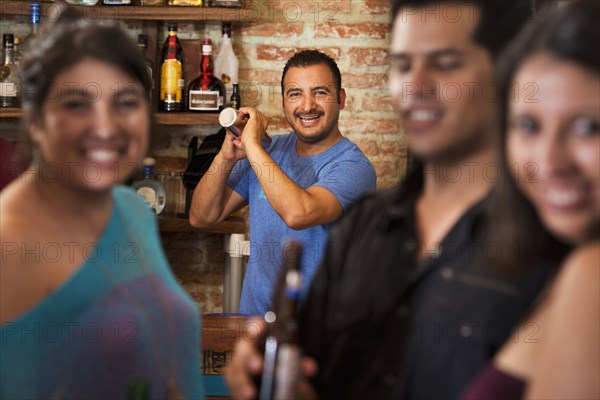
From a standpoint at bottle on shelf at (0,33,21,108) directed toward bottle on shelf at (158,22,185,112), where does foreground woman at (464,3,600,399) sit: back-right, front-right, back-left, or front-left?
front-right

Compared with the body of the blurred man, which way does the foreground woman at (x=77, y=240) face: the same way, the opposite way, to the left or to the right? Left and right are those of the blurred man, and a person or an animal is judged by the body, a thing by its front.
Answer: to the left

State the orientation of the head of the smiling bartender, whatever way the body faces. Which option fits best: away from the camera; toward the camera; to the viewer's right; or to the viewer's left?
toward the camera

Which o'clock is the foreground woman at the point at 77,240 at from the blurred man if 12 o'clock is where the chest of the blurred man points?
The foreground woman is roughly at 2 o'clock from the blurred man.

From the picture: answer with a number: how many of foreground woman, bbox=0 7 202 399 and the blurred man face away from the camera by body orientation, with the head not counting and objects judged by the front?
0

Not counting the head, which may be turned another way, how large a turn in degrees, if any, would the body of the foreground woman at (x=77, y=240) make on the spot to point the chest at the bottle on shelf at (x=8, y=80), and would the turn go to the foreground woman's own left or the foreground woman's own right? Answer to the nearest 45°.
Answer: approximately 135° to the foreground woman's own left

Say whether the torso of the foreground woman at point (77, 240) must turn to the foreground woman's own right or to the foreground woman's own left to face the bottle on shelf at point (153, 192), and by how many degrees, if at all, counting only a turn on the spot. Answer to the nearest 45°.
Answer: approximately 135° to the foreground woman's own left

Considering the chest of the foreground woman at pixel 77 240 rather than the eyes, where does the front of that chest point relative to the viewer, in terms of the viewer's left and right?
facing the viewer and to the right of the viewer

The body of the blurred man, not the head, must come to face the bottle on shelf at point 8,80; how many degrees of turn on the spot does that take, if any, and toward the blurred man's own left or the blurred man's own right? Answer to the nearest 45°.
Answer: approximately 90° to the blurred man's own right

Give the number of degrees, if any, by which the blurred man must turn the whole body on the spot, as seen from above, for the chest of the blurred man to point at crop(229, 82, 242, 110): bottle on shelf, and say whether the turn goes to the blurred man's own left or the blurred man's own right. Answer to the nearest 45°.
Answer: approximately 135° to the blurred man's own right

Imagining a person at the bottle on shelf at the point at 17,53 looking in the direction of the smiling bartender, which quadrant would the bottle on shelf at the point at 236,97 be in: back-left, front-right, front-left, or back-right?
front-left

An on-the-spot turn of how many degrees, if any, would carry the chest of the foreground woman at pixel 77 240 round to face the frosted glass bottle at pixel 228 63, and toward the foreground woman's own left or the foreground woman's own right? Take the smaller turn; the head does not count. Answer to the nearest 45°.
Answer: approximately 135° to the foreground woman's own left

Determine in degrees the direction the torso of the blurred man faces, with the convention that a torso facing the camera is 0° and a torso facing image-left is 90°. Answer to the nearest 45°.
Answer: approximately 45°

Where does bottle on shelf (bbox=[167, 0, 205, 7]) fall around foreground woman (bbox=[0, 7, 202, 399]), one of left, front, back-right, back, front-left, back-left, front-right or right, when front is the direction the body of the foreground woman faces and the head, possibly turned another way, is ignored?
back-left
